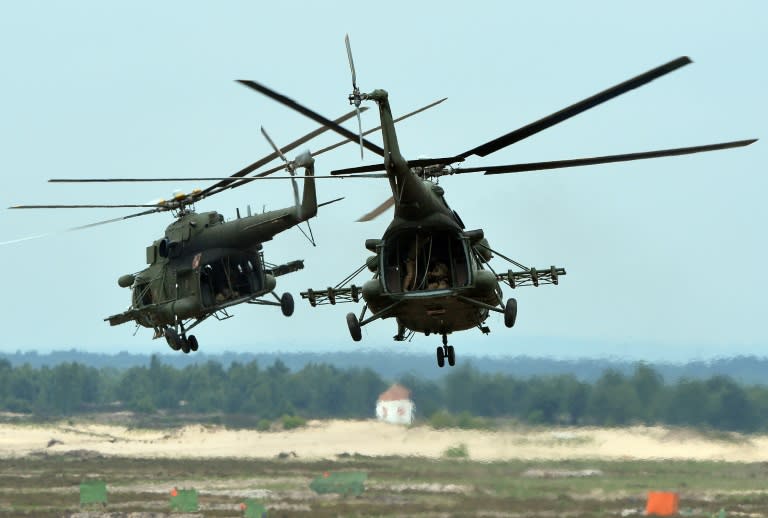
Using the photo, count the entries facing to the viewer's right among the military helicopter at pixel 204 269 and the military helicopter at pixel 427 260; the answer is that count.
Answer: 0

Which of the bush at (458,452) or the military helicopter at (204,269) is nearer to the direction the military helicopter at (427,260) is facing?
the bush

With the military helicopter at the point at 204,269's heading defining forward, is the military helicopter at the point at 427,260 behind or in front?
behind

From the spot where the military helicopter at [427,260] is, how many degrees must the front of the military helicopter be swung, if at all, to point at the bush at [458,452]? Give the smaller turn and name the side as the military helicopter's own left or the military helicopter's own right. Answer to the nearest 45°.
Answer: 0° — it already faces it
